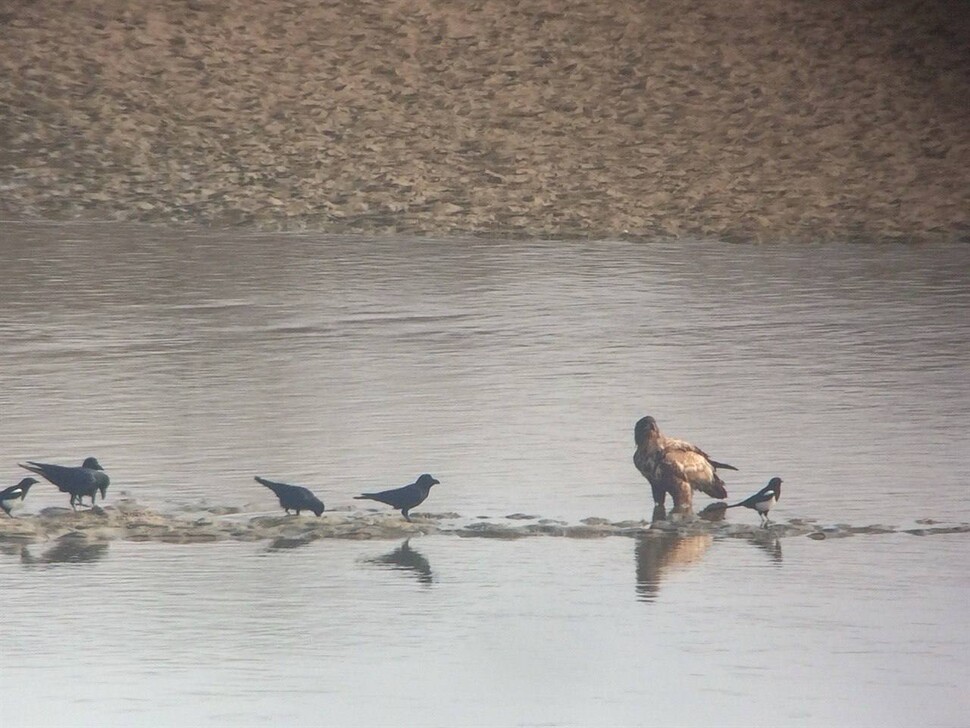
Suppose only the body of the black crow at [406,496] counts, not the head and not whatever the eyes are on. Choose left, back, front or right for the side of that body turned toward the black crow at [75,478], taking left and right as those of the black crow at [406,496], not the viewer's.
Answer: back

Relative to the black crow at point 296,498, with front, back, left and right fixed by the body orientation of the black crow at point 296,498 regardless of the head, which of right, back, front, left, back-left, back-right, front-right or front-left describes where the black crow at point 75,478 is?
back

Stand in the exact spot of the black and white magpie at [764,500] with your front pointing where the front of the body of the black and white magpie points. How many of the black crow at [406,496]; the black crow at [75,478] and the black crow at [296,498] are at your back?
3

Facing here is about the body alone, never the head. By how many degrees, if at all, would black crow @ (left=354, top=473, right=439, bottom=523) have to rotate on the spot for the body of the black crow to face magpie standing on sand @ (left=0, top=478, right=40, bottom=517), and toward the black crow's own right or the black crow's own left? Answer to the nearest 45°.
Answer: approximately 180°

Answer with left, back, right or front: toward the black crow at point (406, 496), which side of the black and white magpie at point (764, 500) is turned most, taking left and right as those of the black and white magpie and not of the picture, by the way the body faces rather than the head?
back

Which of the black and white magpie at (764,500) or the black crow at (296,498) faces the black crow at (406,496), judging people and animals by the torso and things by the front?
the black crow at (296,498)

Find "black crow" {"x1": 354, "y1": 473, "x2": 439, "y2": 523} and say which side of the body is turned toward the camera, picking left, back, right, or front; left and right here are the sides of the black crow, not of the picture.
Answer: right

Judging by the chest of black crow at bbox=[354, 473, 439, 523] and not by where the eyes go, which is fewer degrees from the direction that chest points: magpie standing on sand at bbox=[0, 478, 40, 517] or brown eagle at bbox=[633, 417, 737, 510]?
the brown eagle

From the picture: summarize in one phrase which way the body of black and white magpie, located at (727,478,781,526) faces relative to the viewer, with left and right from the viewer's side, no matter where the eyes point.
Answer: facing to the right of the viewer

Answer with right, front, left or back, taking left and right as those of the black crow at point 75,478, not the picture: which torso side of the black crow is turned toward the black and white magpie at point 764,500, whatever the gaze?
front

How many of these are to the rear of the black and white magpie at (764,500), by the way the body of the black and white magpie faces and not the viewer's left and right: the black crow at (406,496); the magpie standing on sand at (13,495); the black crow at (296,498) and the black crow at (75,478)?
4

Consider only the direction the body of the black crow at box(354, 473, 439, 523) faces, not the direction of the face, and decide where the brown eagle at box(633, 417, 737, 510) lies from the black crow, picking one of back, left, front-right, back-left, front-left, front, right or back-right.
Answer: front

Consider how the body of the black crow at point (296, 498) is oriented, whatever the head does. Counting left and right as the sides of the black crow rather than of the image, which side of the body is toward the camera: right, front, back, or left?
right

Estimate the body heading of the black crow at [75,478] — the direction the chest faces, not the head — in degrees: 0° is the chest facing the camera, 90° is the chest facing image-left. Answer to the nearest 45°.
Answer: approximately 270°
